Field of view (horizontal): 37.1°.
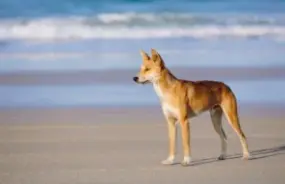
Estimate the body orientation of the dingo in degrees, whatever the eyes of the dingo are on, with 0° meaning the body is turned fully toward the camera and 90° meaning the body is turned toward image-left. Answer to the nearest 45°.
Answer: approximately 45°
